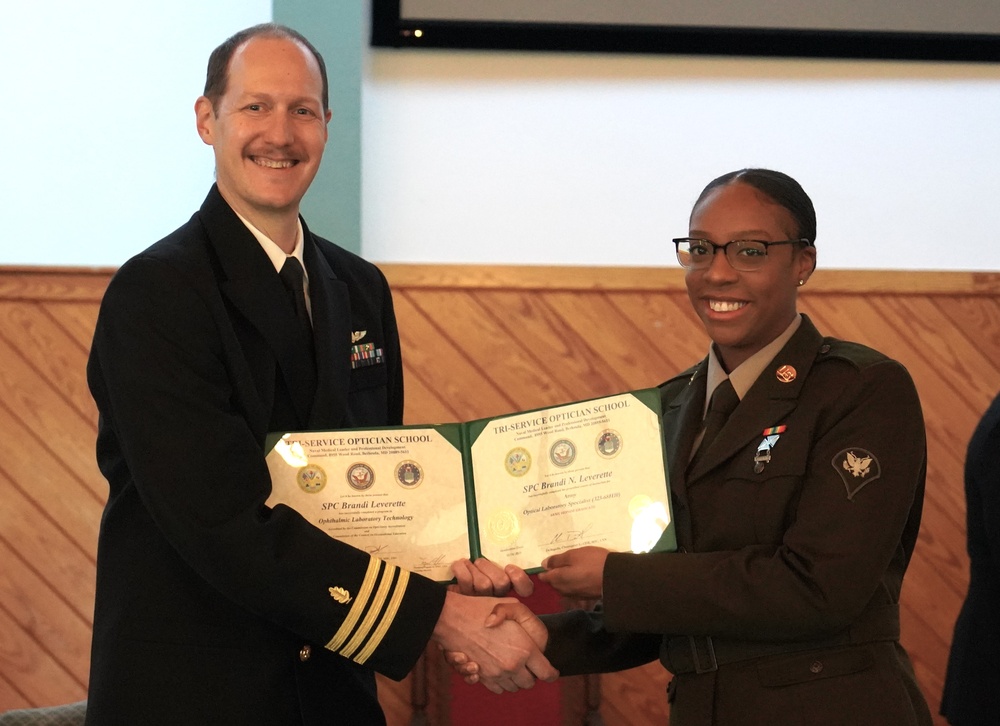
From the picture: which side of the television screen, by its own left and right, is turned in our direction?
front
